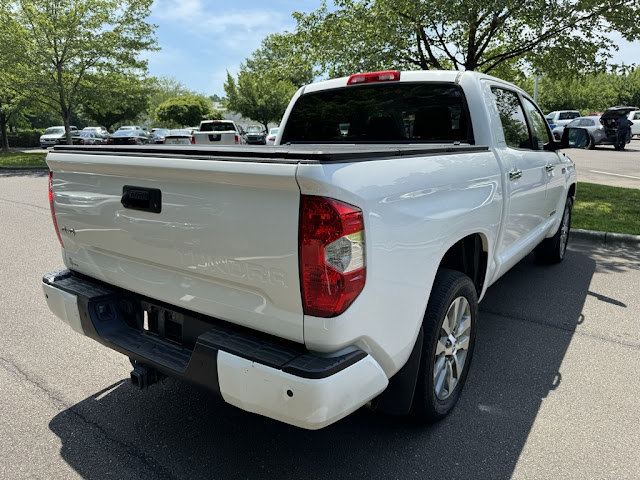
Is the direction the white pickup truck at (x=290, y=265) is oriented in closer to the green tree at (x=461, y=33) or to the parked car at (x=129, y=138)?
the green tree

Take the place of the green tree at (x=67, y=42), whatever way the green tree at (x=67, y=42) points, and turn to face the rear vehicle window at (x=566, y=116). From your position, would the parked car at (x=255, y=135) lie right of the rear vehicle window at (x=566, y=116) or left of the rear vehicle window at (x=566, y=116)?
left

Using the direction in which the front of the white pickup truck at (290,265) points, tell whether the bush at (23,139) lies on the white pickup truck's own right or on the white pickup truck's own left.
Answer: on the white pickup truck's own left

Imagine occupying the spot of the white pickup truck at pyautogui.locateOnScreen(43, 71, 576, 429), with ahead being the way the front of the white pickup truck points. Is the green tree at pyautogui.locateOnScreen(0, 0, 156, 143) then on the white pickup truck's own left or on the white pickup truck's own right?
on the white pickup truck's own left

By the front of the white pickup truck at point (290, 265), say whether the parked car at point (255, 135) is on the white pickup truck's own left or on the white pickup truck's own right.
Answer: on the white pickup truck's own left

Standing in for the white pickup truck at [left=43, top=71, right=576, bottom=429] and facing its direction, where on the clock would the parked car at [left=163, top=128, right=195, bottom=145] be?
The parked car is roughly at 10 o'clock from the white pickup truck.

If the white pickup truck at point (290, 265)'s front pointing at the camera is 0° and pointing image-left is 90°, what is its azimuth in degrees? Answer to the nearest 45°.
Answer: approximately 225°

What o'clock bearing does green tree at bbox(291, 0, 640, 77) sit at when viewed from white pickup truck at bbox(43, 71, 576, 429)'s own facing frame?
The green tree is roughly at 11 o'clock from the white pickup truck.

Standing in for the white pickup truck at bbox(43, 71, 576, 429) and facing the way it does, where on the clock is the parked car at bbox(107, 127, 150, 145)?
The parked car is roughly at 10 o'clock from the white pickup truck.

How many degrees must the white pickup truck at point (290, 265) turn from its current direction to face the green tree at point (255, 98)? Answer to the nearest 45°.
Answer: approximately 45° to its left
